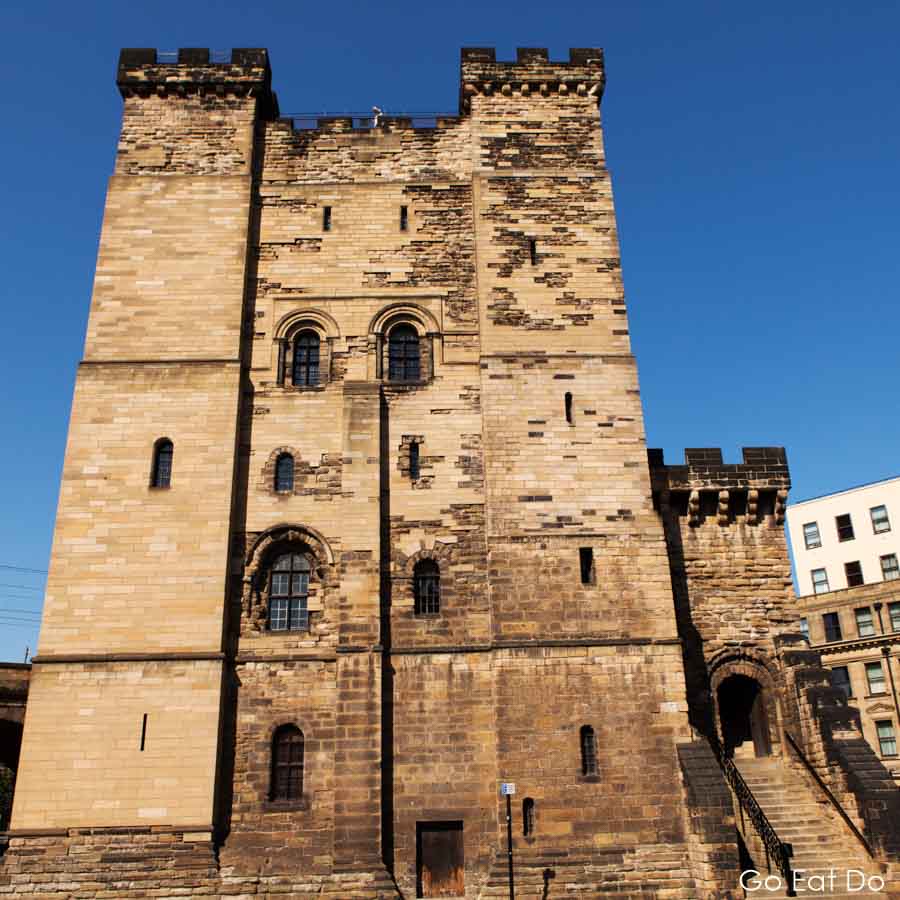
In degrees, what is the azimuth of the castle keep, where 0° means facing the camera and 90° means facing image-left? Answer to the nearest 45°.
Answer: approximately 0°

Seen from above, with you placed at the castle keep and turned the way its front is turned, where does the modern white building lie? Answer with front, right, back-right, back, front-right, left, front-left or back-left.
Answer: back-left
